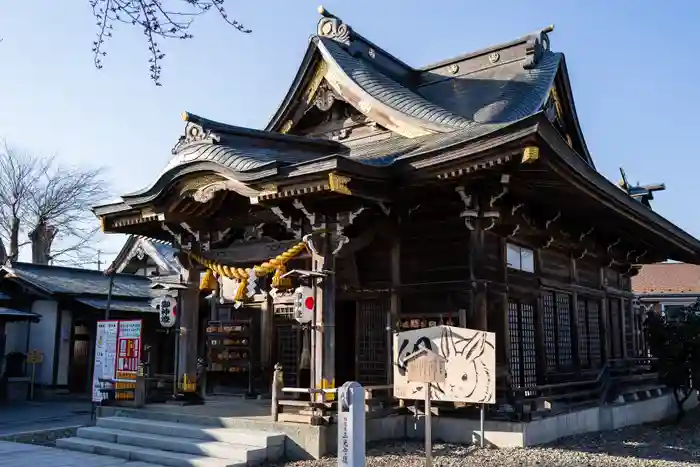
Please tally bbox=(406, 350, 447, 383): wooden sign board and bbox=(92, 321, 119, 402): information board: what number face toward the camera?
2

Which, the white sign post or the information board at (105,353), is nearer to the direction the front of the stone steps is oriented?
the white sign post

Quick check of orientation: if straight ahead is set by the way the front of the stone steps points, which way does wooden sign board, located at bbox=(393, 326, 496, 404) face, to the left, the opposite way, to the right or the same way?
the same way

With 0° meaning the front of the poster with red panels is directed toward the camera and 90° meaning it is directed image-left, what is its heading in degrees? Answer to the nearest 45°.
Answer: approximately 0°

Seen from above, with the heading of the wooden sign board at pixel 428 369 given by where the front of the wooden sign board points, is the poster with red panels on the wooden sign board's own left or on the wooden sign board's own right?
on the wooden sign board's own right

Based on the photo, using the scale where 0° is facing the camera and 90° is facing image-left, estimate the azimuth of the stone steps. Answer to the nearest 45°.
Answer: approximately 45°

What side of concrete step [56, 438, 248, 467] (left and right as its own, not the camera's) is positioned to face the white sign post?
left

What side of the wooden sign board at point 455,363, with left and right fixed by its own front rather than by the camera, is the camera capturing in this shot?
front

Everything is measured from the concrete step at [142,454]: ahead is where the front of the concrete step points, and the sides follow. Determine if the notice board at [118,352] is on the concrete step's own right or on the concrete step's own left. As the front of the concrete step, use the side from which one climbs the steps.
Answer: on the concrete step's own right

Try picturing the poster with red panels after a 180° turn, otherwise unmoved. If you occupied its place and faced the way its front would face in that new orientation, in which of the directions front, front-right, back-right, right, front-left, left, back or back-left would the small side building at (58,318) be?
front

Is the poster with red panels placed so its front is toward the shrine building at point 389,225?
no

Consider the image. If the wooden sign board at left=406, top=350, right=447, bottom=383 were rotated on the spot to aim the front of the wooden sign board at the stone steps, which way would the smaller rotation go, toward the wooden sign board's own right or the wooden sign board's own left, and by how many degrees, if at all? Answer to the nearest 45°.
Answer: approximately 135° to the wooden sign board's own right

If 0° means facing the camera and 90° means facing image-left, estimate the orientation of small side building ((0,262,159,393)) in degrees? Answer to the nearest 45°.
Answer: approximately 315°

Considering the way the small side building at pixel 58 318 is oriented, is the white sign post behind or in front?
in front

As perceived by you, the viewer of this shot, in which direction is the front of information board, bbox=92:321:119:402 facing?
facing the viewer

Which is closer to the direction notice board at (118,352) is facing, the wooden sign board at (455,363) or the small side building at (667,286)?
the wooden sign board

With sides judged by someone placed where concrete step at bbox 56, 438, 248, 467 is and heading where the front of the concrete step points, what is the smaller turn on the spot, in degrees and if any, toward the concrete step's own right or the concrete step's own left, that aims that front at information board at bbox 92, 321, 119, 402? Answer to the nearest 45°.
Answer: approximately 135° to the concrete step's own right
